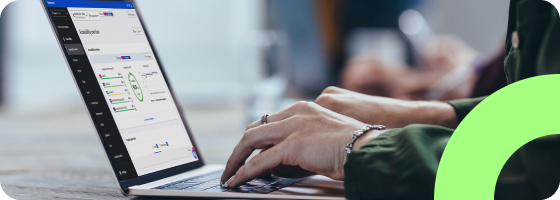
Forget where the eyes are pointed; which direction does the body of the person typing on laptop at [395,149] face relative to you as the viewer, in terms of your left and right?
facing to the left of the viewer

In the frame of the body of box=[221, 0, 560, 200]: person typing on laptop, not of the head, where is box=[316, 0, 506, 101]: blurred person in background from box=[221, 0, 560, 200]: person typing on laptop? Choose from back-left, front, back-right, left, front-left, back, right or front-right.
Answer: right
